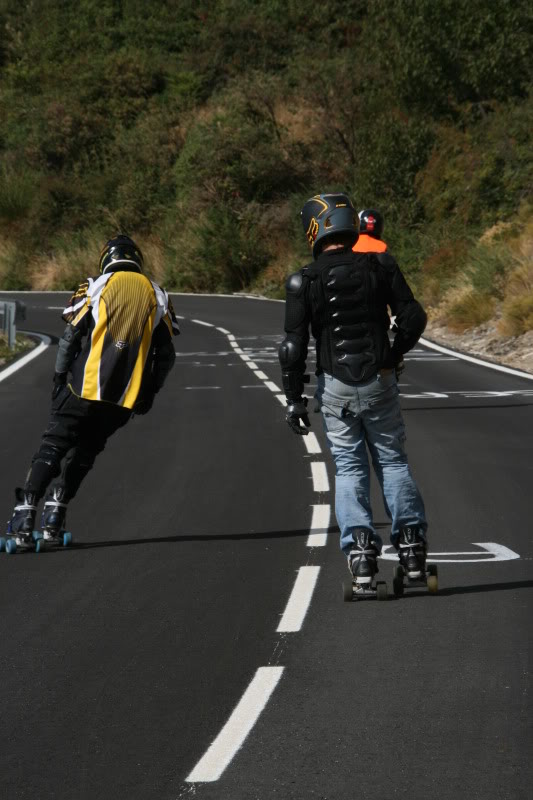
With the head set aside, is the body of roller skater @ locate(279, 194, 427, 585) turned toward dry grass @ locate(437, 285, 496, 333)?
yes

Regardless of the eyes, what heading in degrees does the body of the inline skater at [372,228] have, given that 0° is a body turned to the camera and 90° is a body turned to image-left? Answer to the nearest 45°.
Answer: approximately 180°

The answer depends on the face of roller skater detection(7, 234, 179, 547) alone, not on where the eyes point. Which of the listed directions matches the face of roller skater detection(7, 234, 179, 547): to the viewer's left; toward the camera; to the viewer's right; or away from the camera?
away from the camera

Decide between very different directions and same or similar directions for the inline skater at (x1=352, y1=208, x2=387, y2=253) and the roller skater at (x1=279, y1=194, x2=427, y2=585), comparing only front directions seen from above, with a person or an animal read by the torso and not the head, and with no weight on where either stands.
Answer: same or similar directions

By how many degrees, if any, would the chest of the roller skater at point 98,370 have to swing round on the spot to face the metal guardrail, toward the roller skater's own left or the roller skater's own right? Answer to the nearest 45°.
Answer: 0° — they already face it

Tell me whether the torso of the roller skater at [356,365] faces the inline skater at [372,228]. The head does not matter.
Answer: yes

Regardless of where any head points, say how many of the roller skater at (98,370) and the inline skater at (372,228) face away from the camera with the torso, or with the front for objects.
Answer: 2

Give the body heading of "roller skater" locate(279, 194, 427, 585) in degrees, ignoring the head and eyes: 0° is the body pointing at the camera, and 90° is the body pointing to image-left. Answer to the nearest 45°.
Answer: approximately 180°

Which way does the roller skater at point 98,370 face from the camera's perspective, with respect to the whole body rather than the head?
away from the camera

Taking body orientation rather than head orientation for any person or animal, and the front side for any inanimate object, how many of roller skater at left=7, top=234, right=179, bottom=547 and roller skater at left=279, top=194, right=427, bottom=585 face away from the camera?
2
